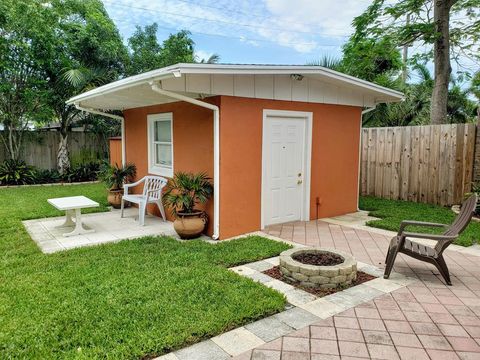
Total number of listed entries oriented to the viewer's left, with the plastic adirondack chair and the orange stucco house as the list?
1

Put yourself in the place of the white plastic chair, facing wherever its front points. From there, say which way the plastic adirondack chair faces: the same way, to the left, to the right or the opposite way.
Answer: to the right

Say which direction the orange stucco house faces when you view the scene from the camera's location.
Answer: facing the viewer and to the right of the viewer

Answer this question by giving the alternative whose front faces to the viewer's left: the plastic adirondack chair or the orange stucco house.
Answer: the plastic adirondack chair

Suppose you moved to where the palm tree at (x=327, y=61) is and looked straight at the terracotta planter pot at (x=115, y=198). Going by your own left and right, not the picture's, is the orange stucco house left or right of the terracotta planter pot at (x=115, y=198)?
left

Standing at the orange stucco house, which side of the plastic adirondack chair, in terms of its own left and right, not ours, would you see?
front

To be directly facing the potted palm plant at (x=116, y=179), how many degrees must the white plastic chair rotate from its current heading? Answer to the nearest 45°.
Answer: approximately 90° to its right

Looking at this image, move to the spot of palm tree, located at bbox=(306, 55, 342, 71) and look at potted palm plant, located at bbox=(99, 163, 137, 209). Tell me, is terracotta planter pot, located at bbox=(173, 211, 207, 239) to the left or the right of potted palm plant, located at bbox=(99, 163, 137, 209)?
left

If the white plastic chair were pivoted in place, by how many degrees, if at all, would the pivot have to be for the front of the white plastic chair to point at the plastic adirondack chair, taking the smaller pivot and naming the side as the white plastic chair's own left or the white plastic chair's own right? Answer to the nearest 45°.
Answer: approximately 90° to the white plastic chair's own left

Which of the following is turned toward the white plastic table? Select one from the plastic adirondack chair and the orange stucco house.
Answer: the plastic adirondack chair

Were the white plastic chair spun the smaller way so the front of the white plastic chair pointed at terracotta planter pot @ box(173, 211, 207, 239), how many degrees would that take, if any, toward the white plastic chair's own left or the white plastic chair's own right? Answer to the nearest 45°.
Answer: approximately 45° to the white plastic chair's own left

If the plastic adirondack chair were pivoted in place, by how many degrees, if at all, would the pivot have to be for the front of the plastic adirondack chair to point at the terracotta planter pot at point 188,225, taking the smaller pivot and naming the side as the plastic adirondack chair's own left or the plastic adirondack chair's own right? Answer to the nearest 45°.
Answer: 0° — it already faces it

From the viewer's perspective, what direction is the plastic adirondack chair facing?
to the viewer's left
